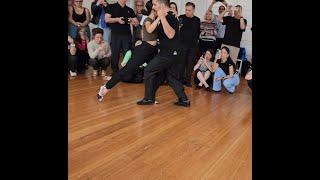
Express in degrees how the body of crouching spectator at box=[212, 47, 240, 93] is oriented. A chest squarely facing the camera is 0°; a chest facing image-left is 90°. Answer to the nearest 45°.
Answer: approximately 45°

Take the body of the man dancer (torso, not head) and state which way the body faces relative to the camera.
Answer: to the viewer's left
